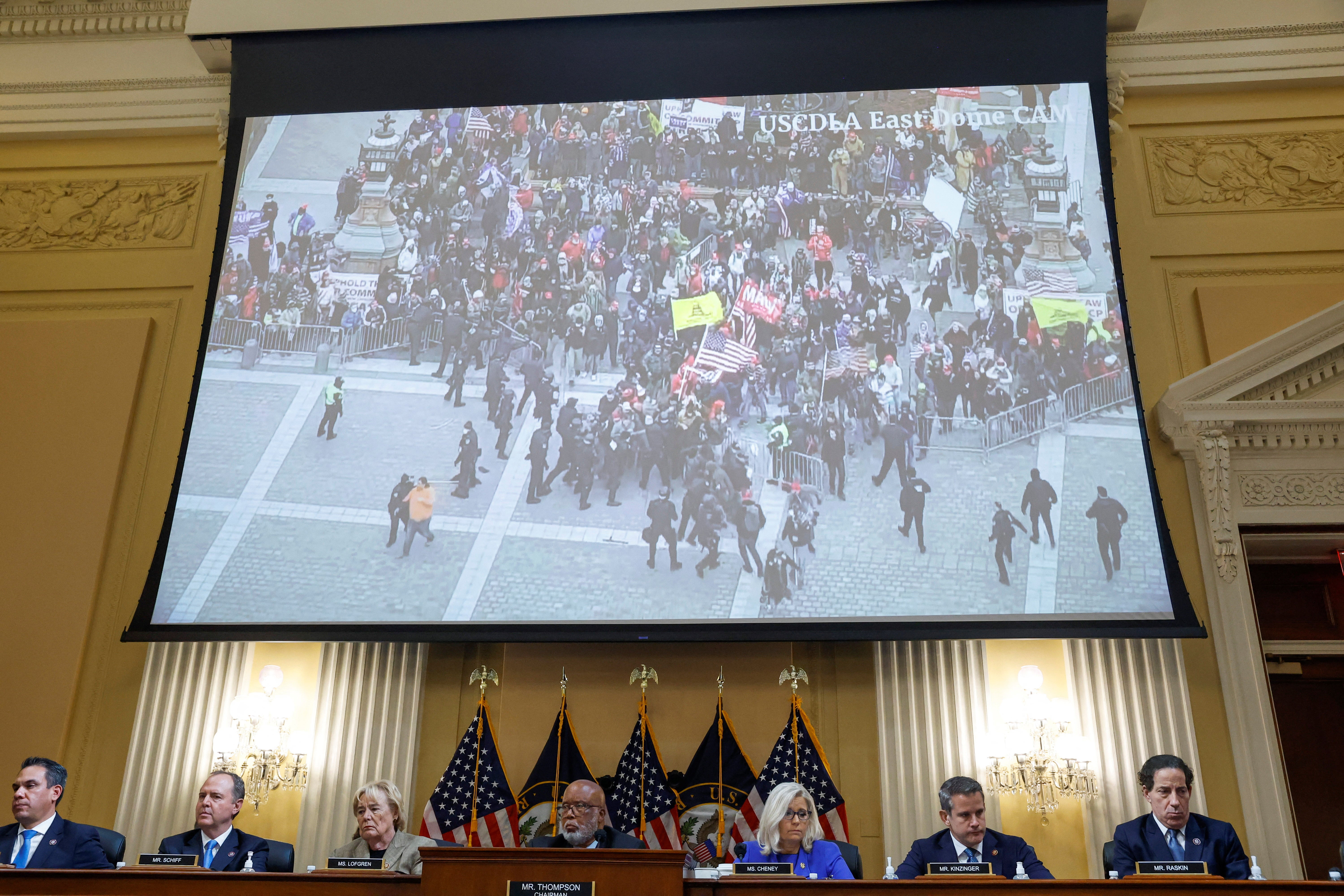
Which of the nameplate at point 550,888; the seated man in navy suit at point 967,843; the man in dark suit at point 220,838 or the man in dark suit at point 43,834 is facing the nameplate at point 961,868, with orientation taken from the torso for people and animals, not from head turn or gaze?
the seated man in navy suit

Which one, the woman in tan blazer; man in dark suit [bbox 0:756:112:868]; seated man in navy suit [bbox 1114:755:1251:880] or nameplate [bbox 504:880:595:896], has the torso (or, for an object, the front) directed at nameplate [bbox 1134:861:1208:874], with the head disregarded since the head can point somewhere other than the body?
the seated man in navy suit

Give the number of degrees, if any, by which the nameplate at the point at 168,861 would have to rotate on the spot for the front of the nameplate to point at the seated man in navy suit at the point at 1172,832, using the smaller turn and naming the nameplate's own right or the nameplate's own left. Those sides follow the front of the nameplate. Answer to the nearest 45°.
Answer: approximately 90° to the nameplate's own left

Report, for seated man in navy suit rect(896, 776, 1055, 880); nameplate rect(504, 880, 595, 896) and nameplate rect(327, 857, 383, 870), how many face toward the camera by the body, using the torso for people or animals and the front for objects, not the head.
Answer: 3

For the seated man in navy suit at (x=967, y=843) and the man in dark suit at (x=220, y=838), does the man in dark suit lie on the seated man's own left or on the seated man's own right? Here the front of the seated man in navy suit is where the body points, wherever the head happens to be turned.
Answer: on the seated man's own right

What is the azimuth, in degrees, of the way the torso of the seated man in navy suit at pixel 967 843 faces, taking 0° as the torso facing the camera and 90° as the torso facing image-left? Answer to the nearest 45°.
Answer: approximately 0°

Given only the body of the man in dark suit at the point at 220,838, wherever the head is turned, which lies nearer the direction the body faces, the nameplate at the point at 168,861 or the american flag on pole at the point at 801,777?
the nameplate

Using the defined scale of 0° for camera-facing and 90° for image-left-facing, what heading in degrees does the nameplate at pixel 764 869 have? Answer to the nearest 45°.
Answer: approximately 0°

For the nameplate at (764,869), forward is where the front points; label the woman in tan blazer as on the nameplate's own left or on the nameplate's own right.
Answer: on the nameplate's own right

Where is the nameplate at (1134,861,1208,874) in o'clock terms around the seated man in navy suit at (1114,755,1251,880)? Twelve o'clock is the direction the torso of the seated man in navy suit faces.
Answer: The nameplate is roughly at 12 o'clock from the seated man in navy suit.
